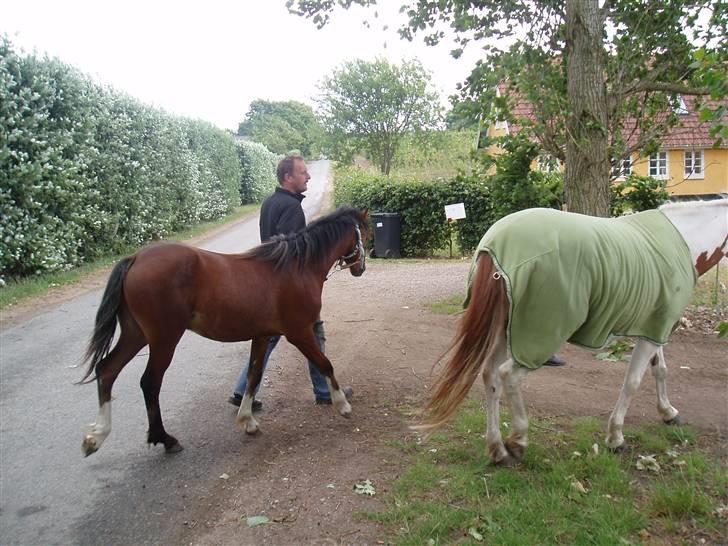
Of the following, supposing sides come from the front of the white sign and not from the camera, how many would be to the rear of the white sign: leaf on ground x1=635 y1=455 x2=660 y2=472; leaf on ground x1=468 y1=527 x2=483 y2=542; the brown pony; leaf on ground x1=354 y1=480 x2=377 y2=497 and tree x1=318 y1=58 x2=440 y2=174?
1

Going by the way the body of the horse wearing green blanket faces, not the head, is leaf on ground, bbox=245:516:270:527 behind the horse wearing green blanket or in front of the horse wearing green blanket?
behind

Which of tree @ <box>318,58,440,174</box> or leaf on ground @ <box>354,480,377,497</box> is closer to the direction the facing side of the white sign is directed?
the leaf on ground

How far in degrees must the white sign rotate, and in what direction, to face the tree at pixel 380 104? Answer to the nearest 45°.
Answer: approximately 180°

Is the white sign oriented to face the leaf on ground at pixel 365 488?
yes

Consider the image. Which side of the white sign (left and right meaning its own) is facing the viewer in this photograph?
front

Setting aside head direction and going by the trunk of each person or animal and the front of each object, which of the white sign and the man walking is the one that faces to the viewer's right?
the man walking

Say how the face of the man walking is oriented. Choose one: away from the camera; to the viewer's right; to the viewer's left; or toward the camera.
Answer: to the viewer's right

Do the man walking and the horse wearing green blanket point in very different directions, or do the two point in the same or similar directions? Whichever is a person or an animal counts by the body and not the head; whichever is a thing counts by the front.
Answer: same or similar directions

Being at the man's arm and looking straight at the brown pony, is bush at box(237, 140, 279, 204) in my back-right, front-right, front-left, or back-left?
back-right

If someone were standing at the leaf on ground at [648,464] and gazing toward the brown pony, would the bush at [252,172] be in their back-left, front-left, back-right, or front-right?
front-right

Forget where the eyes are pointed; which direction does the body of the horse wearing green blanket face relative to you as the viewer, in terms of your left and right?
facing away from the viewer and to the right of the viewer

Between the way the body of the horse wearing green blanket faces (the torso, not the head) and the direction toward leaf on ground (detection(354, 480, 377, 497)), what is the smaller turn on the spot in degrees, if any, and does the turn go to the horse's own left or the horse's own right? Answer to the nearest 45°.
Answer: approximately 180°

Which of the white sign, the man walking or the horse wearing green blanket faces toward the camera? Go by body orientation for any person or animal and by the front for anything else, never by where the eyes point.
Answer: the white sign

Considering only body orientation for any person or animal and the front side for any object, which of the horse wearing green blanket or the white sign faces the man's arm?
the white sign

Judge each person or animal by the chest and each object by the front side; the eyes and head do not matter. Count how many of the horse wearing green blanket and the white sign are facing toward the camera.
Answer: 1

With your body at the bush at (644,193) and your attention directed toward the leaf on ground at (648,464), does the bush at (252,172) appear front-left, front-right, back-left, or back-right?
back-right
